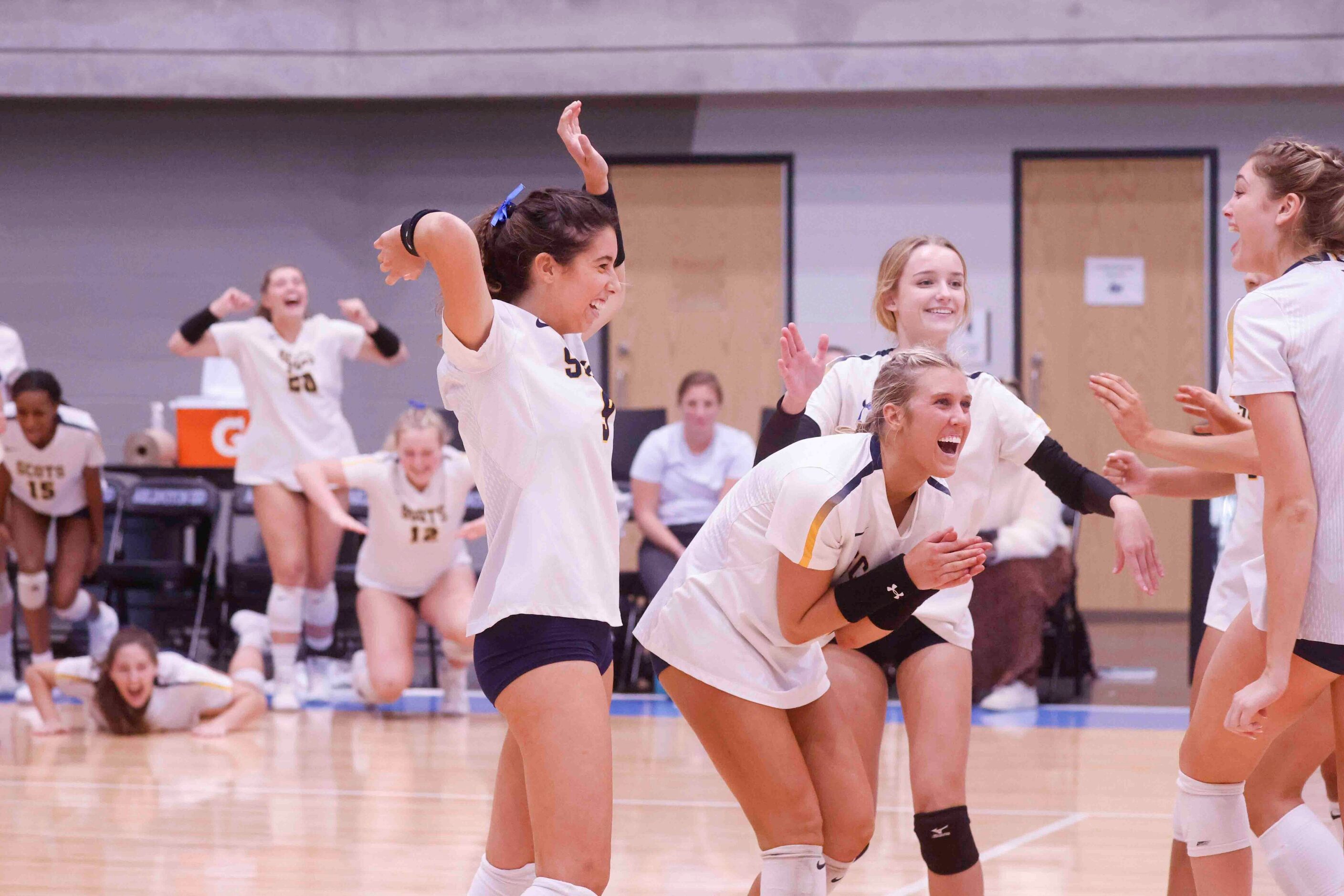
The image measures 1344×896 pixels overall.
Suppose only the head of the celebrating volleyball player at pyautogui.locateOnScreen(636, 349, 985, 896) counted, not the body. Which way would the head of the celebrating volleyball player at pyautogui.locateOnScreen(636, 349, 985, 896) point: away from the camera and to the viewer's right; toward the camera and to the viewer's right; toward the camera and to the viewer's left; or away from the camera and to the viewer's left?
toward the camera and to the viewer's right

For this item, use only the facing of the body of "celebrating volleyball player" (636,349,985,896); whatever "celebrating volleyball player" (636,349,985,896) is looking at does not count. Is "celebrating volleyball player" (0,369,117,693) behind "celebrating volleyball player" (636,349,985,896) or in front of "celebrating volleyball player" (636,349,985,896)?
behind

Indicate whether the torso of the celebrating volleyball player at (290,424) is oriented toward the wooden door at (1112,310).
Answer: no

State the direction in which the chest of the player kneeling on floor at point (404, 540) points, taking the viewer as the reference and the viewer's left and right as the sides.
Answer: facing the viewer

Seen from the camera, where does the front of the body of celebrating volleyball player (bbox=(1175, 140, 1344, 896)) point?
to the viewer's left

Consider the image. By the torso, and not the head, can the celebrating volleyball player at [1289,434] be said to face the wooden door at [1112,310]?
no

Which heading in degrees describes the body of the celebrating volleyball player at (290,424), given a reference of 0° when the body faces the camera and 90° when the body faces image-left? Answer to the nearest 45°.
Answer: approximately 0°

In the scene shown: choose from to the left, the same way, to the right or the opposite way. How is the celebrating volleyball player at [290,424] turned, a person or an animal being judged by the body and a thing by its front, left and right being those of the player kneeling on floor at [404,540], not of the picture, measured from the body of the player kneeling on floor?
the same way

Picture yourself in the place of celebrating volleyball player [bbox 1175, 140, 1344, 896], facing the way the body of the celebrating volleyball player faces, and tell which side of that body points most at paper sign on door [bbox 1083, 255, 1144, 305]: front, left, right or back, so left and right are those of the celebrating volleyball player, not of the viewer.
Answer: right

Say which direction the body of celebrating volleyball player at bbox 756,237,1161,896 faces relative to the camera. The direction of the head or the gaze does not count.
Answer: toward the camera

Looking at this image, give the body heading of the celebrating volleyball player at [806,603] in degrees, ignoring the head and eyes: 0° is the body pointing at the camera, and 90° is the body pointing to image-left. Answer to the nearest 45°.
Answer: approximately 315°

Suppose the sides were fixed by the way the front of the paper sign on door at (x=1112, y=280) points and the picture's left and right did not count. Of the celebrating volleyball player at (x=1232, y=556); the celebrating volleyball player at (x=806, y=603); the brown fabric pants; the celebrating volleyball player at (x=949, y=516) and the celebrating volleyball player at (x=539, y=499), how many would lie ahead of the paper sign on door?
5

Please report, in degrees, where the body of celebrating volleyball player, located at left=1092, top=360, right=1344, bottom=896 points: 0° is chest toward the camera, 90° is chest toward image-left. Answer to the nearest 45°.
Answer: approximately 90°

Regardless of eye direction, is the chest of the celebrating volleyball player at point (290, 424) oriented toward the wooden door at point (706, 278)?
no

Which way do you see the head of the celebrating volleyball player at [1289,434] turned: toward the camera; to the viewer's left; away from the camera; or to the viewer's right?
to the viewer's left
